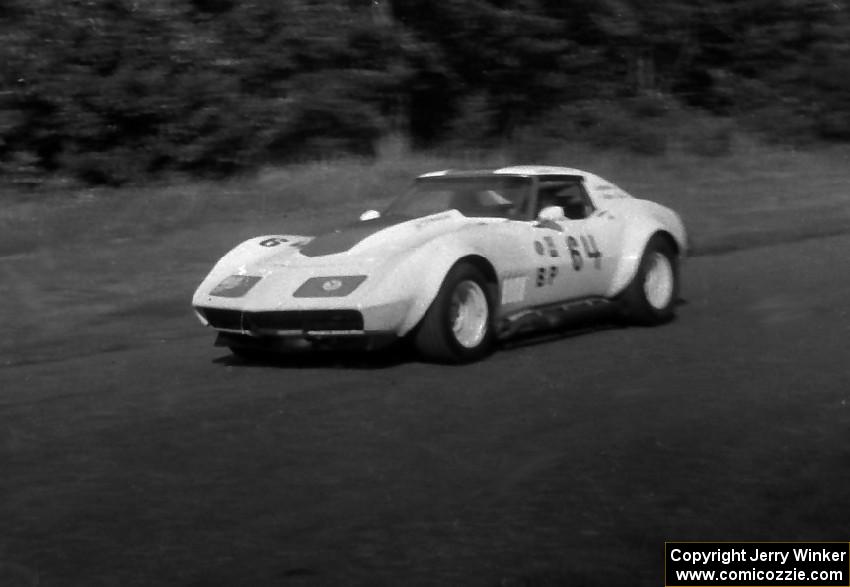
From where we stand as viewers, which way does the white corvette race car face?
facing the viewer and to the left of the viewer
